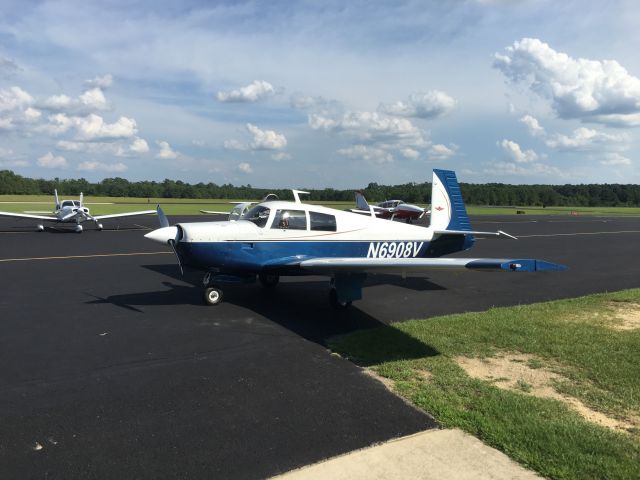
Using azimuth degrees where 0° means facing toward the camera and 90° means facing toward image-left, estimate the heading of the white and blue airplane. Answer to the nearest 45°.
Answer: approximately 45°

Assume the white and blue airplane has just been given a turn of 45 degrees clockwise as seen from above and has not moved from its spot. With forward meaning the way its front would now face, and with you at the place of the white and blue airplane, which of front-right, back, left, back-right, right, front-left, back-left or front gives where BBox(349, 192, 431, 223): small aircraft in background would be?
right
